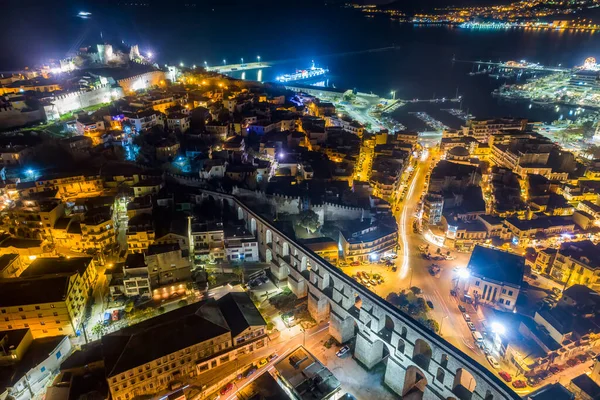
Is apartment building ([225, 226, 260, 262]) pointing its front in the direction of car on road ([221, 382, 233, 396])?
yes

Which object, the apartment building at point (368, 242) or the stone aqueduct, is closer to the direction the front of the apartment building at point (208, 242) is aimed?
the stone aqueduct

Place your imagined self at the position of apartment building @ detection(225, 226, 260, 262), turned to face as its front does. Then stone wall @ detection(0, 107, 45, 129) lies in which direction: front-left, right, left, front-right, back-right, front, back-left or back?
back-right

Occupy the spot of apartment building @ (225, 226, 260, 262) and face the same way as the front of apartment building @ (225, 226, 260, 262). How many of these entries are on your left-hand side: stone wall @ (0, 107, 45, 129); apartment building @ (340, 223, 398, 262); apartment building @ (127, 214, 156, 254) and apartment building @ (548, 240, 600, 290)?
2

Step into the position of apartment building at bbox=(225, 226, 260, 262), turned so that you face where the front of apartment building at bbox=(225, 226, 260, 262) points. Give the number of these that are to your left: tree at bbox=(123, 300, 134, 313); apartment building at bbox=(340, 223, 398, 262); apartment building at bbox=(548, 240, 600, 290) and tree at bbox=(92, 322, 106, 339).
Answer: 2

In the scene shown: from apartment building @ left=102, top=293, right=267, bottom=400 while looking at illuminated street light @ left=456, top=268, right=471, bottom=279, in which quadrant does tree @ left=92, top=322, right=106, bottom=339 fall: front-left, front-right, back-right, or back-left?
back-left

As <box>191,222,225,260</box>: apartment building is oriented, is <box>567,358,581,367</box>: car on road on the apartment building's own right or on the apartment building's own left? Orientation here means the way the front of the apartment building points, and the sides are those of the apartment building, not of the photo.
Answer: on the apartment building's own left

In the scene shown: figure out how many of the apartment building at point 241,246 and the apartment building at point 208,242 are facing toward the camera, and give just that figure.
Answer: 2

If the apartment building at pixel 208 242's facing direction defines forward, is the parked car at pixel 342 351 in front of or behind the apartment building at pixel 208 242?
in front

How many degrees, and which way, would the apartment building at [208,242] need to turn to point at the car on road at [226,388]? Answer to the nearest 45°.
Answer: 0° — it already faces it

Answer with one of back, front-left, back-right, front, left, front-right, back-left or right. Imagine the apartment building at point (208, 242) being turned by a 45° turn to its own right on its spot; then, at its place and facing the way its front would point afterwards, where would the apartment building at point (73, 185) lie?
right
